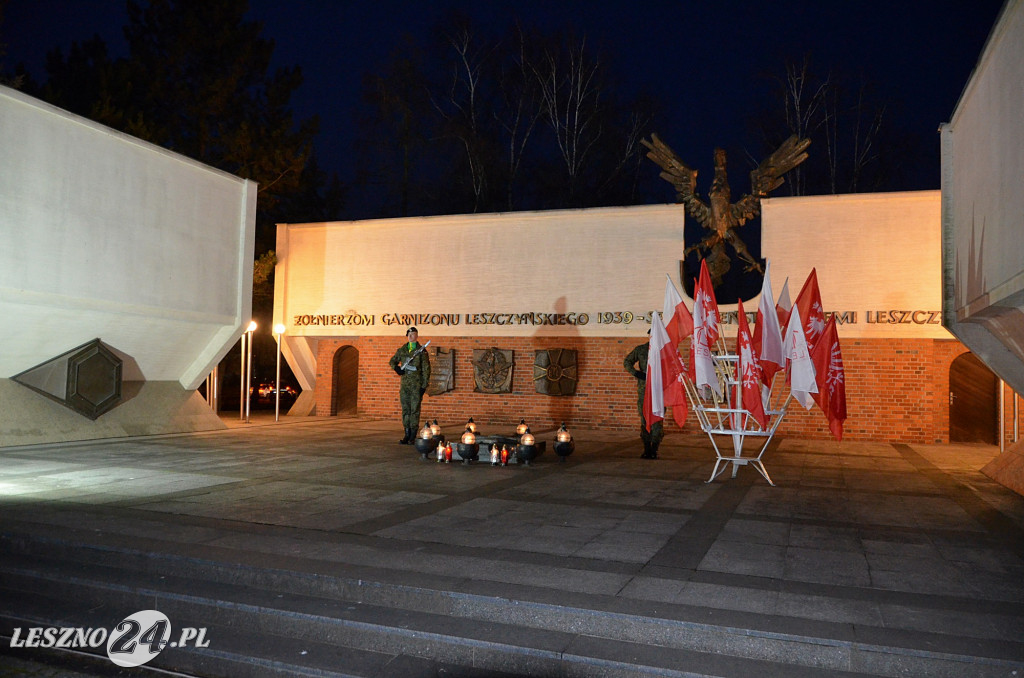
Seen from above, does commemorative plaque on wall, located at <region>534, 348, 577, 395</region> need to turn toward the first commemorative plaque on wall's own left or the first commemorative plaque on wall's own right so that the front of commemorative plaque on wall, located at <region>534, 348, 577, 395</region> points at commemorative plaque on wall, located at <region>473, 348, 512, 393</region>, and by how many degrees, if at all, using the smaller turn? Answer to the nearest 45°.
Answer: approximately 90° to the first commemorative plaque on wall's own right

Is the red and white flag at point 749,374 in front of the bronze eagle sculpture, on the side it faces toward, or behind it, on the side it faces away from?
in front

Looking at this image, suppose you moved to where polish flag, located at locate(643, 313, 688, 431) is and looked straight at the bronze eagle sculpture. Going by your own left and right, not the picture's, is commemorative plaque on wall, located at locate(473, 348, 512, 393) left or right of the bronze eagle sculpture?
left

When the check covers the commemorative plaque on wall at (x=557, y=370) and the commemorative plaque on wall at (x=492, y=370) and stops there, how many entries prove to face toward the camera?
2

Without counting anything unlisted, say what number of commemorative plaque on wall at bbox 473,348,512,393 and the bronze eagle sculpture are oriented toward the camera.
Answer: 2

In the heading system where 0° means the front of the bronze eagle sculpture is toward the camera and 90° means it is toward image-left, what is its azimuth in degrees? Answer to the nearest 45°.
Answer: approximately 0°
